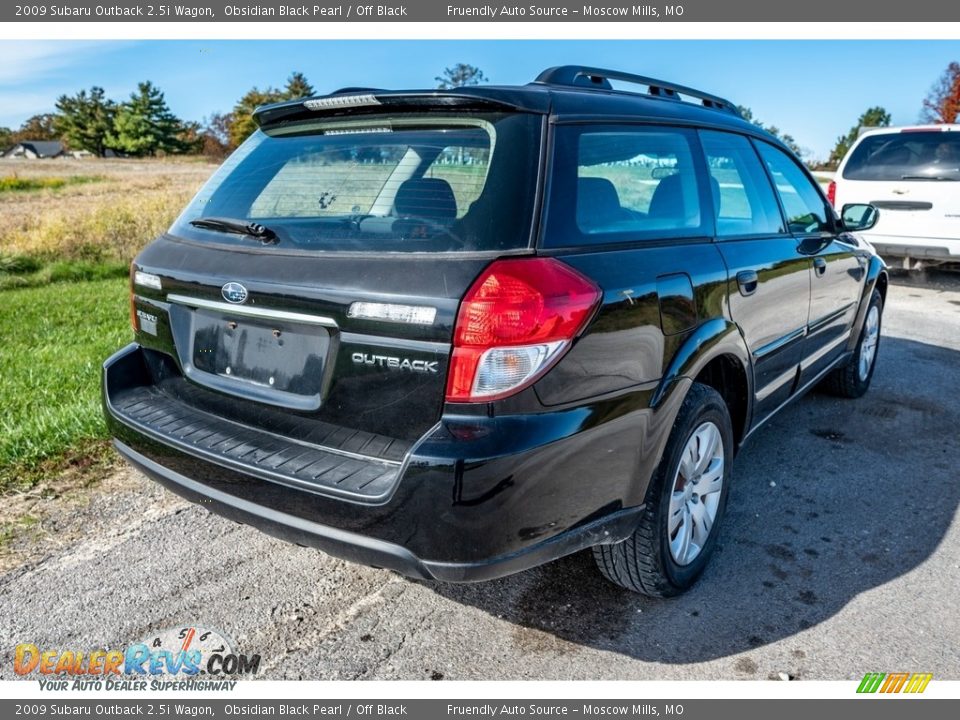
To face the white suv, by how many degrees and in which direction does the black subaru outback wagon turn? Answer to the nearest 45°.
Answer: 0° — it already faces it

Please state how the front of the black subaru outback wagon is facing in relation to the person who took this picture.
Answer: facing away from the viewer and to the right of the viewer
